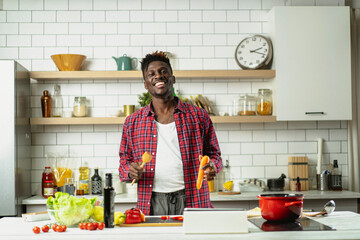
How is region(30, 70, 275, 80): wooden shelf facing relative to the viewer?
toward the camera

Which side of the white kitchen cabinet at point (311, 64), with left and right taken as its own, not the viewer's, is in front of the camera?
front

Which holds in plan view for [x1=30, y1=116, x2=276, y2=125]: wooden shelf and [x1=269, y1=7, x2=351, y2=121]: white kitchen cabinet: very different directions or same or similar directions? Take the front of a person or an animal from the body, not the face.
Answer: same or similar directions

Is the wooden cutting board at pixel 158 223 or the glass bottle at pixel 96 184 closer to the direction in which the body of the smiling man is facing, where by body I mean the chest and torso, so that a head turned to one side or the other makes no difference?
the wooden cutting board

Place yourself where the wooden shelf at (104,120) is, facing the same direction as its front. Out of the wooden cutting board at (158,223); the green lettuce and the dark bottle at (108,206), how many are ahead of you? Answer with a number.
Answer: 3

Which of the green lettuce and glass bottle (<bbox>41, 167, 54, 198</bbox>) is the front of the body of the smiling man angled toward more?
the green lettuce

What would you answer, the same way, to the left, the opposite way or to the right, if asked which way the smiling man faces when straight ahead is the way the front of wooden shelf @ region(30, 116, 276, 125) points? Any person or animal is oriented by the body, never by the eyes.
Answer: the same way

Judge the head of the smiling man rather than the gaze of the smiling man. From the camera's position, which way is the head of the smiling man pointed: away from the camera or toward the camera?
toward the camera

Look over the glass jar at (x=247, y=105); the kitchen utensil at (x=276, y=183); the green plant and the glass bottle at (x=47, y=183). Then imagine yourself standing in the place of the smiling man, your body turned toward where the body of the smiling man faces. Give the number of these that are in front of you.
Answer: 0

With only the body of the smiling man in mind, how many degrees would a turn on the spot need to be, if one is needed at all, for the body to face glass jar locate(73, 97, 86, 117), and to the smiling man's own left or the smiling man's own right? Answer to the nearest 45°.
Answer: approximately 135° to the smiling man's own right

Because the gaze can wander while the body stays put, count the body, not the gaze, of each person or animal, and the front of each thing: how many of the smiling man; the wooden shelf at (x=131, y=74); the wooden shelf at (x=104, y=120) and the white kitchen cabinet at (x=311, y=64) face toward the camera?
4

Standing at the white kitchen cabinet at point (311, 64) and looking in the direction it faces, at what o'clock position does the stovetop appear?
The stovetop is roughly at 12 o'clock from the white kitchen cabinet.

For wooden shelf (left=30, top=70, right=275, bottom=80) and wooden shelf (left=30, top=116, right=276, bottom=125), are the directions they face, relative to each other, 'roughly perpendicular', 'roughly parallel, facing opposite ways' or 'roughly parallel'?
roughly parallel
